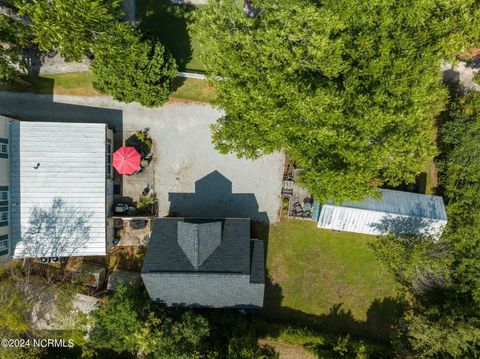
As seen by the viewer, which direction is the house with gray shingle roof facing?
away from the camera

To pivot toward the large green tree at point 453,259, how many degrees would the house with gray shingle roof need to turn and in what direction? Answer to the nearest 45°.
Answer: approximately 90° to its right

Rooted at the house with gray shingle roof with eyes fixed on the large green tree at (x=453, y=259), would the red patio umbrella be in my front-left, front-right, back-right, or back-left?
back-left

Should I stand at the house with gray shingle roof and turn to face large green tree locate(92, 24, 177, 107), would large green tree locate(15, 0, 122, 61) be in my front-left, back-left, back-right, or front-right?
front-left
